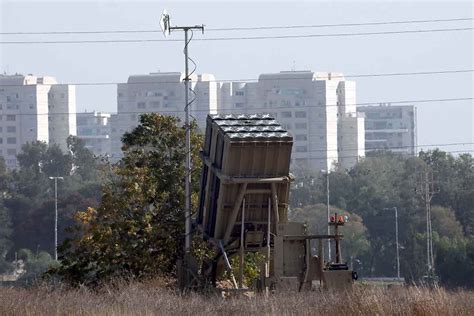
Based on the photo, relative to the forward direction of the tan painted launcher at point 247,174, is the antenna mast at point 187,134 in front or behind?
behind

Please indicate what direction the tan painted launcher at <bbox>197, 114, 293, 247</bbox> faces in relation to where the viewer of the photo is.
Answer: facing the viewer and to the right of the viewer

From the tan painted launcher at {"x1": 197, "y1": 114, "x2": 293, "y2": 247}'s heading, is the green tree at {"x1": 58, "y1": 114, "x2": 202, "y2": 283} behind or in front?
behind
